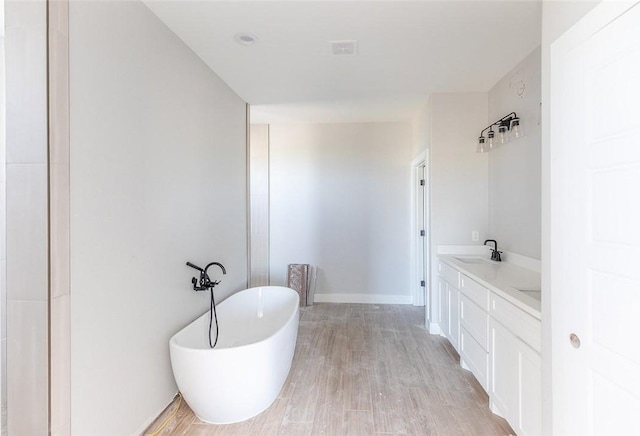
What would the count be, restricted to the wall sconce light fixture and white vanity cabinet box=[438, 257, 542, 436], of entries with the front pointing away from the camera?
0

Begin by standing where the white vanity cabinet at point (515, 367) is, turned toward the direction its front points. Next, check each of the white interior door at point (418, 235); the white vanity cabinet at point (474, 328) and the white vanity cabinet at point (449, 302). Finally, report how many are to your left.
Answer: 0

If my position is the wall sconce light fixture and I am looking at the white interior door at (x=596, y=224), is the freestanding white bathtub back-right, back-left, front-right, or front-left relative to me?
front-right

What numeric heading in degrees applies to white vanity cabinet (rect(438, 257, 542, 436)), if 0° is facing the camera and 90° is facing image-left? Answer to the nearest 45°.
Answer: approximately 45°

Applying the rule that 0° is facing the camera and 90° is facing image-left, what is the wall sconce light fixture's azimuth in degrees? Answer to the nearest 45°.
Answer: approximately 45°

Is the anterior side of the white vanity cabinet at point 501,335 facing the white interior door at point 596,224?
no

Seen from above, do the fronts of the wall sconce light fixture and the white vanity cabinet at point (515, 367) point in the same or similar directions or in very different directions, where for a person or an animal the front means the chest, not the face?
same or similar directions

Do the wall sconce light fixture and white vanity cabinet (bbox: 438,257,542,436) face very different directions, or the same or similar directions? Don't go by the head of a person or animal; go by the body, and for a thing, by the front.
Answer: same or similar directions

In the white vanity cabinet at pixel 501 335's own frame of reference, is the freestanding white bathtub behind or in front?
in front

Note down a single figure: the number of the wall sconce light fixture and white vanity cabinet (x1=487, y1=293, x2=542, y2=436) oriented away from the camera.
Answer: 0
